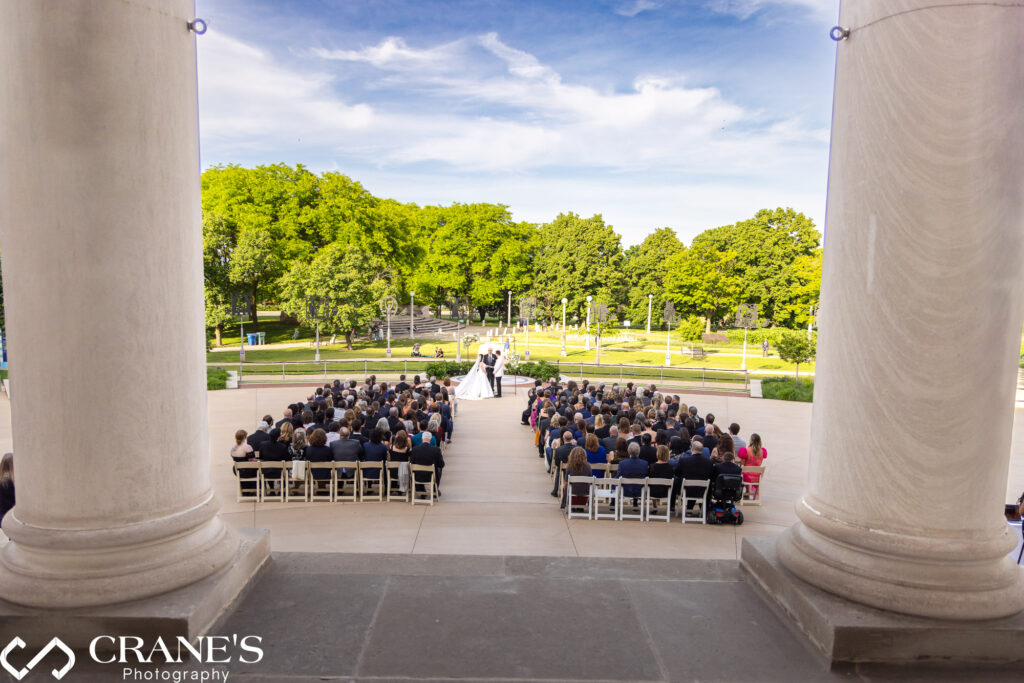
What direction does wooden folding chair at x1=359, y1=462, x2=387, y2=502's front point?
away from the camera

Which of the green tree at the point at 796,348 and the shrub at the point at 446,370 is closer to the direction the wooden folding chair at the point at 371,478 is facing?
the shrub

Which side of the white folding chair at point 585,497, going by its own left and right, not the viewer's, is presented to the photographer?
back

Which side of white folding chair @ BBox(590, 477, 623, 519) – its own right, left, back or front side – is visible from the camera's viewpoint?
back

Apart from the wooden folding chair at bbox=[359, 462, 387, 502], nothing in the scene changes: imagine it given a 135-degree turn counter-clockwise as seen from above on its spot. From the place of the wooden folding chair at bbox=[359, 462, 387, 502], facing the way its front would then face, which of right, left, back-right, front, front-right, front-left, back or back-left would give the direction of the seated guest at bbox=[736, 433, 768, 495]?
back-left

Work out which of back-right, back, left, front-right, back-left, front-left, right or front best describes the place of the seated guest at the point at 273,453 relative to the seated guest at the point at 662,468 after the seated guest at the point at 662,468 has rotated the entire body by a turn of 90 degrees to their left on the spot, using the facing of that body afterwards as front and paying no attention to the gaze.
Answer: front

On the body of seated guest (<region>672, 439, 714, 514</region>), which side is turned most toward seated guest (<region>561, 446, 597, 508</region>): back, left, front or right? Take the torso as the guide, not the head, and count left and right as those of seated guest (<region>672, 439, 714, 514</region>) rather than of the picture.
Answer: left

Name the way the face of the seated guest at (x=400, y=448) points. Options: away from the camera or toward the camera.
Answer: away from the camera

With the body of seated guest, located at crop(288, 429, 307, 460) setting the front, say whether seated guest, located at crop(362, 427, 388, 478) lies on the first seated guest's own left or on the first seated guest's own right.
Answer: on the first seated guest's own right

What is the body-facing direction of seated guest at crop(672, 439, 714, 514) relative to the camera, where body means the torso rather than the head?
away from the camera

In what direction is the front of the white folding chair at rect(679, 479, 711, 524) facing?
away from the camera

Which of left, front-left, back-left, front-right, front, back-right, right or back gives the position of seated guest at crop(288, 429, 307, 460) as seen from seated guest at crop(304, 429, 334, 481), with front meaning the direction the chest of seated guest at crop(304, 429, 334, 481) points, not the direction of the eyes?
front-left

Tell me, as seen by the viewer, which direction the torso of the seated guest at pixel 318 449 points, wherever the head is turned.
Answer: away from the camera

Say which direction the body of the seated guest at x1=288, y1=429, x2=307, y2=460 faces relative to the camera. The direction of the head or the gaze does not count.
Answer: away from the camera

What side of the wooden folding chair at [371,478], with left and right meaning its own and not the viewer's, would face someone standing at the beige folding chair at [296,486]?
left

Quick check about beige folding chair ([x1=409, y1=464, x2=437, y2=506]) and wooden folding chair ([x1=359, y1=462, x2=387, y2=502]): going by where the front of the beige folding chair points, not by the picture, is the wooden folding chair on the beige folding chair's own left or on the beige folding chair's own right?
on the beige folding chair's own left

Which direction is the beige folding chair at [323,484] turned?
away from the camera

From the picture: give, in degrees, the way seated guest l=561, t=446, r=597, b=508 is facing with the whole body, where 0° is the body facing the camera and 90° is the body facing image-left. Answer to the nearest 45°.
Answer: approximately 180°

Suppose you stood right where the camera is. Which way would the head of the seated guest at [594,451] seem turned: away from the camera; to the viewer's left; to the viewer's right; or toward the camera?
away from the camera
